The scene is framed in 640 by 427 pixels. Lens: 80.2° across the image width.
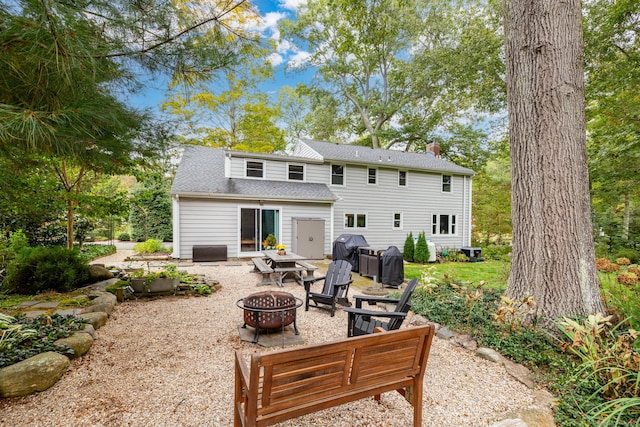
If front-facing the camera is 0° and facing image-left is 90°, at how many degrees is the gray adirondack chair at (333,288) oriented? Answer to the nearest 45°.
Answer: approximately 45°

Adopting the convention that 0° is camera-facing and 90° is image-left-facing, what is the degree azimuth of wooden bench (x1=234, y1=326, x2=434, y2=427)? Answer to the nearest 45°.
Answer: approximately 135°

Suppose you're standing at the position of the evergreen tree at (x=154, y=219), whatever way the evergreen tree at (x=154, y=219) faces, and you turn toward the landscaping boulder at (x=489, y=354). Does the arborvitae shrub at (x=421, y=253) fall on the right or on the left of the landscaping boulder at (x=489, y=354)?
left

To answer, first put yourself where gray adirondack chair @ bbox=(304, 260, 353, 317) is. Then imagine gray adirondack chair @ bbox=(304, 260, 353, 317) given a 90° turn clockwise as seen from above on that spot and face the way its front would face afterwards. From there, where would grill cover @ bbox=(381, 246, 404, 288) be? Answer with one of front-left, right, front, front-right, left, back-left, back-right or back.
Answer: right

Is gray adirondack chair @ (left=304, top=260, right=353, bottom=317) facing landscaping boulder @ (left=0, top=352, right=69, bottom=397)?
yes
